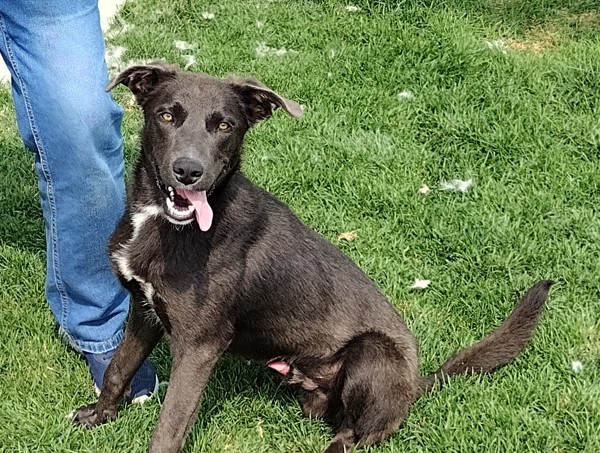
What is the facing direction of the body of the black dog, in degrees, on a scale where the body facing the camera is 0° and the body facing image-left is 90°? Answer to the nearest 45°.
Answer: approximately 45°
